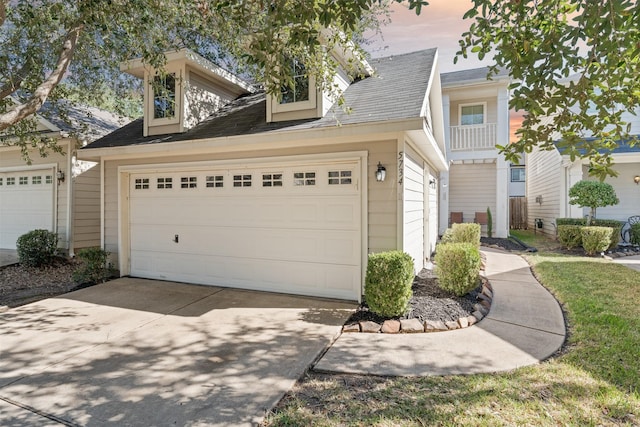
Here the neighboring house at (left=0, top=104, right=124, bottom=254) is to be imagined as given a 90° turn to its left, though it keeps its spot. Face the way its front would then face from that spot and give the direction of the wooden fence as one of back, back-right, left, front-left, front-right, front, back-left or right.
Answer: front-left

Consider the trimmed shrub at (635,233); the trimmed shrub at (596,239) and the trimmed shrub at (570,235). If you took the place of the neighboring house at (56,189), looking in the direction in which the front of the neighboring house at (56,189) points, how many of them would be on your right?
0

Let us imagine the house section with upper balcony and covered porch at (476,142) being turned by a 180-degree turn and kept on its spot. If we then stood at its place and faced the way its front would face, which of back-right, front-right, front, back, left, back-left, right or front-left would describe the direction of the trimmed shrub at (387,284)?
back

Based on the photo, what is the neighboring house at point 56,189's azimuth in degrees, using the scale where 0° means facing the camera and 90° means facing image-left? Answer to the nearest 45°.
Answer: approximately 45°

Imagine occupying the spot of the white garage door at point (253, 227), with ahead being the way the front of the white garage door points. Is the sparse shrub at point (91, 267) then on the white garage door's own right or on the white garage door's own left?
on the white garage door's own right

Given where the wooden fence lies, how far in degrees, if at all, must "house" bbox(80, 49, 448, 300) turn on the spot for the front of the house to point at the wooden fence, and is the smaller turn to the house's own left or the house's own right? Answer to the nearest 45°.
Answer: approximately 180°

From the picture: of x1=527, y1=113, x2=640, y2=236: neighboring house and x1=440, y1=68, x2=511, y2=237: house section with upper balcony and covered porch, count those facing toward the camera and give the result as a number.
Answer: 2

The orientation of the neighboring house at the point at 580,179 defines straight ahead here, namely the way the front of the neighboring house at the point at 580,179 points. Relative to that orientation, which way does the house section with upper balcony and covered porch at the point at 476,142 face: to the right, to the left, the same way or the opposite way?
the same way

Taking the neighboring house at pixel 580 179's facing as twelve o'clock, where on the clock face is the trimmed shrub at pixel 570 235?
The trimmed shrub is roughly at 12 o'clock from the neighboring house.

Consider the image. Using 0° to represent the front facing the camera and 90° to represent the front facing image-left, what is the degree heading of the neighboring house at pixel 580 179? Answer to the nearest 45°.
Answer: approximately 0°

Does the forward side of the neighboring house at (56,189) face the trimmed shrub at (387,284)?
no

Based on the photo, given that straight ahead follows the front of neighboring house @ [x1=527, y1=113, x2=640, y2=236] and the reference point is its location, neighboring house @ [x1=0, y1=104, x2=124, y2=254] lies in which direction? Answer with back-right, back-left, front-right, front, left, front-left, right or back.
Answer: front-right

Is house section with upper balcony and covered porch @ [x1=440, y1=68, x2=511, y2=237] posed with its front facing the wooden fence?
no

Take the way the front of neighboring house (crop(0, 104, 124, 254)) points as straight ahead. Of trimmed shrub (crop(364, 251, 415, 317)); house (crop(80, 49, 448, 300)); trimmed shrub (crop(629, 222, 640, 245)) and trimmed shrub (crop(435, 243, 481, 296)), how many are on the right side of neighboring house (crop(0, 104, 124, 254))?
0

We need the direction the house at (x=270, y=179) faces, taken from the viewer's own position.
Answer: facing the viewer and to the left of the viewer

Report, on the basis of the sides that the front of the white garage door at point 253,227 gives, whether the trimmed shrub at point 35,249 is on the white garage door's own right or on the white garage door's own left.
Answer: on the white garage door's own right

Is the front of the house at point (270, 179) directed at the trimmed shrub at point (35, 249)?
no

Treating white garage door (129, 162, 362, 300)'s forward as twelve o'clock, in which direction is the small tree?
The small tree is roughly at 7 o'clock from the white garage door.

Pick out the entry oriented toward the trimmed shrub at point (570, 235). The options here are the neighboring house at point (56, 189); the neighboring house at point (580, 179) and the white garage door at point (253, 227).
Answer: the neighboring house at point (580, 179)

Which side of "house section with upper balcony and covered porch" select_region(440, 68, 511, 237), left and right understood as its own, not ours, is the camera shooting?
front
